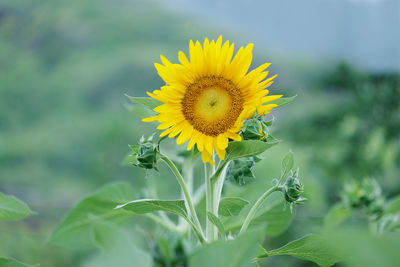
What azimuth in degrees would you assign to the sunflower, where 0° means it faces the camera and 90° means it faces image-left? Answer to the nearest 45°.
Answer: approximately 0°
